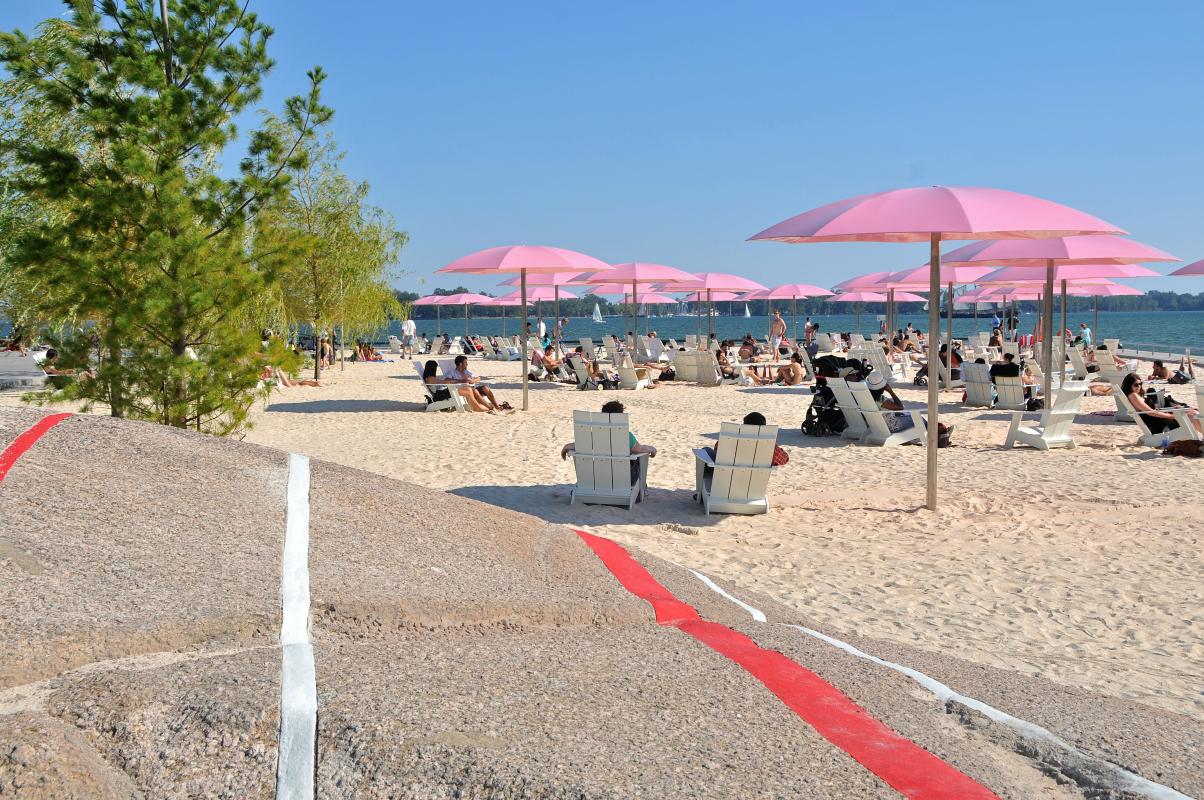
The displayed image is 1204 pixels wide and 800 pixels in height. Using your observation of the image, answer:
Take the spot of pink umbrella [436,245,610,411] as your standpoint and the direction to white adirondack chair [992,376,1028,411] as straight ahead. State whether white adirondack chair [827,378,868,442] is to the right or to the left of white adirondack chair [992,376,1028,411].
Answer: right

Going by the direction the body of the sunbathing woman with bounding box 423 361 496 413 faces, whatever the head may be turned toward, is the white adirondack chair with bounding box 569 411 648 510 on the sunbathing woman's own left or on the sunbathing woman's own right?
on the sunbathing woman's own right

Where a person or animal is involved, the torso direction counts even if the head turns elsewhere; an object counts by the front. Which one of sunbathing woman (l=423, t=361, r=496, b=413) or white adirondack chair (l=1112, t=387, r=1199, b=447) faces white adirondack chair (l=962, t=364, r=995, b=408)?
the sunbathing woman

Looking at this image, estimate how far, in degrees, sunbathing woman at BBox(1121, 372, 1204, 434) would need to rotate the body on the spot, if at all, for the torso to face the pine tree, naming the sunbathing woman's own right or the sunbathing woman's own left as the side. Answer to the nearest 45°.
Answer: approximately 135° to the sunbathing woman's own right

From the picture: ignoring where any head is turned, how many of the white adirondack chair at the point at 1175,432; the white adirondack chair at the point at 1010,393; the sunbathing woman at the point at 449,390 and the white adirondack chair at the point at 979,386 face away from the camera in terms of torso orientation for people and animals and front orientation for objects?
2

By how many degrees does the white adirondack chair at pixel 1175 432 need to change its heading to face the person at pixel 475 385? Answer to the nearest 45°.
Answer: approximately 180°

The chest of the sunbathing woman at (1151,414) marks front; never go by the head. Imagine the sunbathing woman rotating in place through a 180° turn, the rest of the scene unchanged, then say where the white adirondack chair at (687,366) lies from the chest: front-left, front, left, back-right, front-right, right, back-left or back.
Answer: front-right

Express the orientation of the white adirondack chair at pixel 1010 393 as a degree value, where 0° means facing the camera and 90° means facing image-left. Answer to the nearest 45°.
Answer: approximately 180°

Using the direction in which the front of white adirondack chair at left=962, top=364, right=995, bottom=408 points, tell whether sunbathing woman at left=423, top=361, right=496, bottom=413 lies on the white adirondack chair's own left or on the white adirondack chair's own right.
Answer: on the white adirondack chair's own left

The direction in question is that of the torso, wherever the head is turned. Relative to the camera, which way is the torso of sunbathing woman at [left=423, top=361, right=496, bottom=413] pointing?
to the viewer's right

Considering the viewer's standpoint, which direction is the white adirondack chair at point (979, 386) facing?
facing away from the viewer

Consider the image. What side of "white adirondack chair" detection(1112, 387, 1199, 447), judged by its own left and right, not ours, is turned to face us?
right

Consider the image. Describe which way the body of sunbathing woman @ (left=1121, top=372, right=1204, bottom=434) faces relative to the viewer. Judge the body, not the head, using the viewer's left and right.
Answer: facing to the right of the viewer
